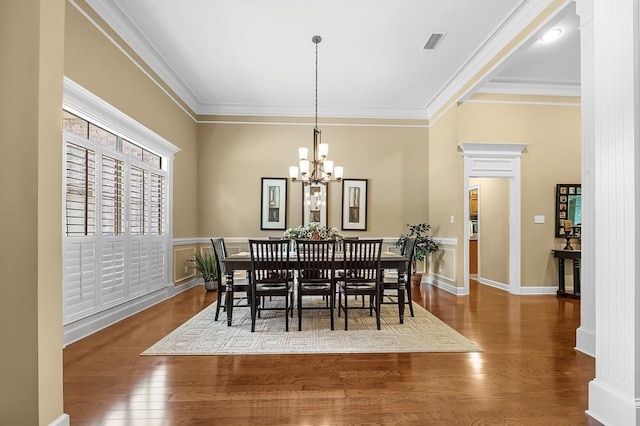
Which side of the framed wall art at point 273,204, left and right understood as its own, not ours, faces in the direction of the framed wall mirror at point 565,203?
left

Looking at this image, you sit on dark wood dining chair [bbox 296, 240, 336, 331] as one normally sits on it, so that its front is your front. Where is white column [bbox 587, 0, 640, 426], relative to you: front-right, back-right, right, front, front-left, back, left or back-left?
back-right

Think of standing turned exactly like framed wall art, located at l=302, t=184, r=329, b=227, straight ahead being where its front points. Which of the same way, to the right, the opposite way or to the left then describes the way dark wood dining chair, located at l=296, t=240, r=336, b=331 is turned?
the opposite way

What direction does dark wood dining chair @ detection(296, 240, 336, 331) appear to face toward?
away from the camera

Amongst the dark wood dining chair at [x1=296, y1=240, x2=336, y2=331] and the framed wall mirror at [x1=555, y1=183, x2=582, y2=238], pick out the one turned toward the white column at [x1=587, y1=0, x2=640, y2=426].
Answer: the framed wall mirror

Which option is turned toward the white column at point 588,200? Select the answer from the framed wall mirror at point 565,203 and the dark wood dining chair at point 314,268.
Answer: the framed wall mirror

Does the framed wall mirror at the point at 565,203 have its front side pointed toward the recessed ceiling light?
yes

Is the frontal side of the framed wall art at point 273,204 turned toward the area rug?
yes

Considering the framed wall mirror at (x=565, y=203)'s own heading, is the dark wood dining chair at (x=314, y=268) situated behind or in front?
in front

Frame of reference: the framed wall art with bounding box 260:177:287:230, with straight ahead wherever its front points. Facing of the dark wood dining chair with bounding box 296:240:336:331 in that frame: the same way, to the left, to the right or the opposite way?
the opposite way

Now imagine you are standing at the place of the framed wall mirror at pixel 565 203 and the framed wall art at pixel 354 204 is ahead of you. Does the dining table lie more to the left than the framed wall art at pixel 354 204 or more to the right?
left

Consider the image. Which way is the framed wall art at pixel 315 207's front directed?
toward the camera

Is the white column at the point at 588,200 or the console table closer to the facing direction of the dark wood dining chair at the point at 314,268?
the console table

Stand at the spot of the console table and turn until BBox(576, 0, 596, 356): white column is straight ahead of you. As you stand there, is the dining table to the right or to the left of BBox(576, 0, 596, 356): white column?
right

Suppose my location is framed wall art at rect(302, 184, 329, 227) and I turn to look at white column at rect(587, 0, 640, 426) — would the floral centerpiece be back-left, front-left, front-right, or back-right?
front-right

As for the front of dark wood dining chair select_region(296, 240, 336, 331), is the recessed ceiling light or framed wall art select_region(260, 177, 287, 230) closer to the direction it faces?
the framed wall art

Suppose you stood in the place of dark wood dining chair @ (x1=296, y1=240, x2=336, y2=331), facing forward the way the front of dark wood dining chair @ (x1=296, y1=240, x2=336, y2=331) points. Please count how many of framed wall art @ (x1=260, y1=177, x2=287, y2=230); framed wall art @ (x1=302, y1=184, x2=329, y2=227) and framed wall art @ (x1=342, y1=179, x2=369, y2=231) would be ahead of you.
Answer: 3

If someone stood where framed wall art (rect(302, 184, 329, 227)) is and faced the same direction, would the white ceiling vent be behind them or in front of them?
in front

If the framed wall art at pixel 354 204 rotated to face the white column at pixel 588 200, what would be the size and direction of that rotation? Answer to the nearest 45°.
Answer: approximately 45° to its left
